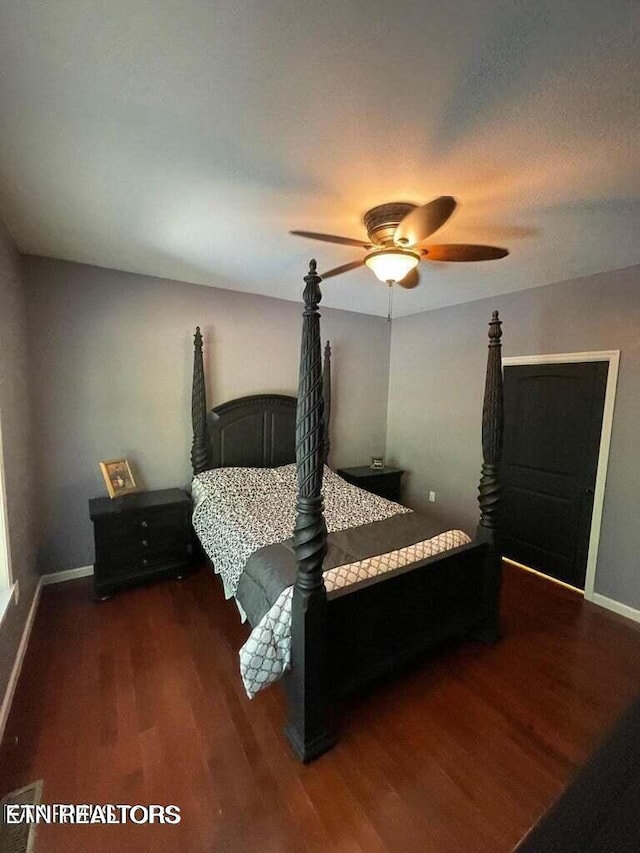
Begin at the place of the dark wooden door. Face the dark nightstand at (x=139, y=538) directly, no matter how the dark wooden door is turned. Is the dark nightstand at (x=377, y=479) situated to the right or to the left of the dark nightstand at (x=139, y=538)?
right

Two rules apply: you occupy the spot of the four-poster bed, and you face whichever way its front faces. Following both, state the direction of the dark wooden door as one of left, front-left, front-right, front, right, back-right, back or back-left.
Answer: left

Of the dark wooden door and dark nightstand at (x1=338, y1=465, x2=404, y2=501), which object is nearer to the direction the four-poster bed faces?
the dark wooden door

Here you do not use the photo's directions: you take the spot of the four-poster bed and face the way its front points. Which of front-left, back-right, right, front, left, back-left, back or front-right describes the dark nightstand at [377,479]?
back-left

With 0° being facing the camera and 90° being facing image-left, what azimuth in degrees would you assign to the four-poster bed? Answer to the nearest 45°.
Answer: approximately 315°

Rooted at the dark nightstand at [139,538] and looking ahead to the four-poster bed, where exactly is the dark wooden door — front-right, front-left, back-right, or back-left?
front-left

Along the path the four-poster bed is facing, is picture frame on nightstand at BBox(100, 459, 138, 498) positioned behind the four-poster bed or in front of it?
behind

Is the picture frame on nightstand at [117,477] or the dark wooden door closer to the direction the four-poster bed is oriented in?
the dark wooden door
